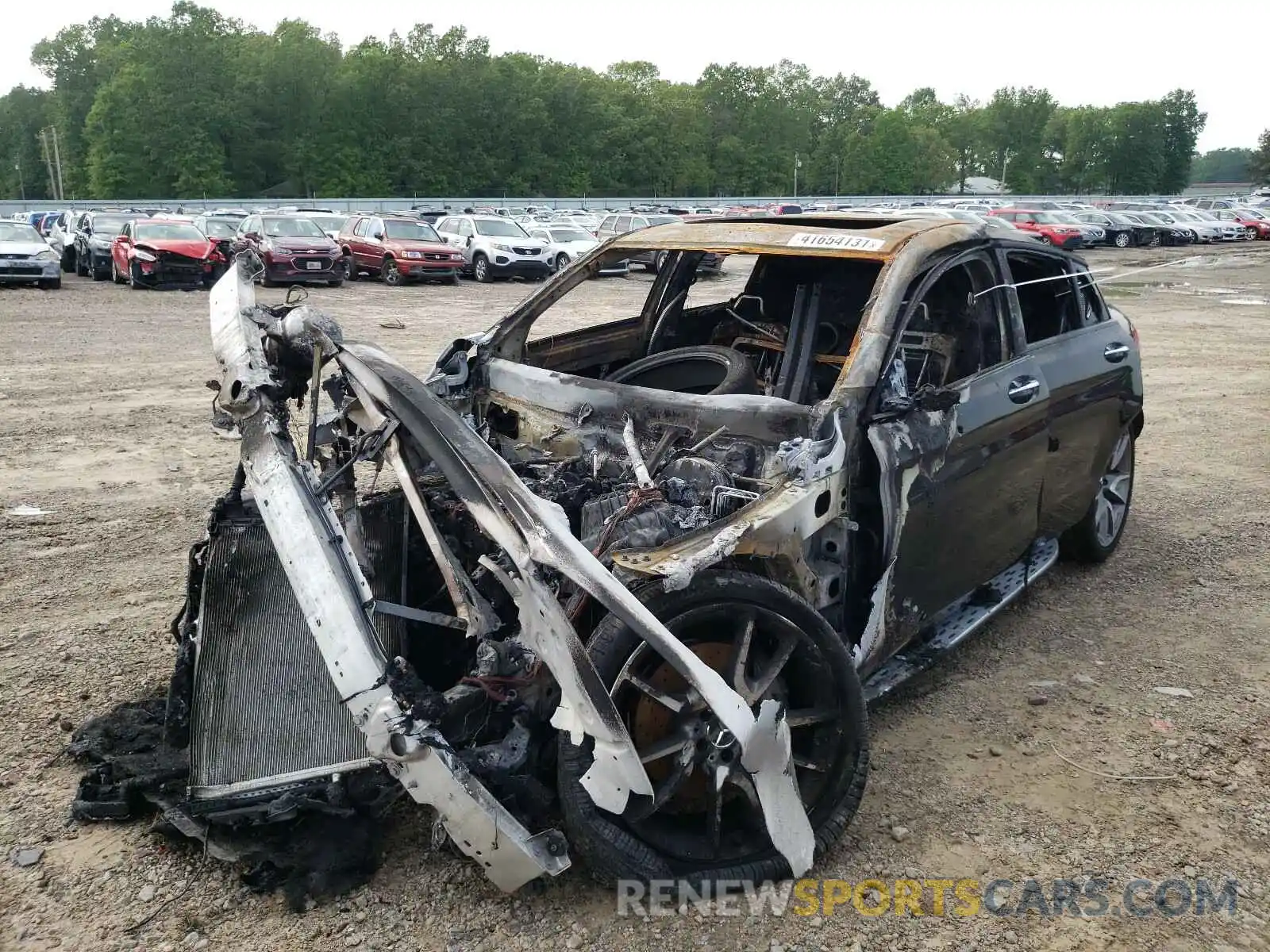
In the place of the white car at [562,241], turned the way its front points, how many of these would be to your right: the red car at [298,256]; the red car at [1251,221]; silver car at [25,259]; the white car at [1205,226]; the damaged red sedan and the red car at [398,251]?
4

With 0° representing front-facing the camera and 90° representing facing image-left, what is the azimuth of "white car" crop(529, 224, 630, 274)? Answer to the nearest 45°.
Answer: approximately 315°

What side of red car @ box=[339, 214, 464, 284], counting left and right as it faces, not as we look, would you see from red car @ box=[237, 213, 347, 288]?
right

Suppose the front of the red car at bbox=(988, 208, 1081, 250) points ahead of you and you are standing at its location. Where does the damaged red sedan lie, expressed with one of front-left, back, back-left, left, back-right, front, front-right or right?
right

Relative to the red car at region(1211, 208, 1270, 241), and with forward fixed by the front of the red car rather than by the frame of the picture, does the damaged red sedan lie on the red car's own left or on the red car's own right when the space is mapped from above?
on the red car's own right

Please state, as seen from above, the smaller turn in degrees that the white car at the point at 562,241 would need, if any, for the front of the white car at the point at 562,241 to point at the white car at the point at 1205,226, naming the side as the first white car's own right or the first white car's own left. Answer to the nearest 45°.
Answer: approximately 90° to the first white car's own left

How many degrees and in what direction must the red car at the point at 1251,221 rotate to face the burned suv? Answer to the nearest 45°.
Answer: approximately 45° to its right

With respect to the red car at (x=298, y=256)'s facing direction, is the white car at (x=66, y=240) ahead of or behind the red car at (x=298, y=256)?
behind

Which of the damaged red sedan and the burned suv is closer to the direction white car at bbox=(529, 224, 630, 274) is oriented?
the burned suv

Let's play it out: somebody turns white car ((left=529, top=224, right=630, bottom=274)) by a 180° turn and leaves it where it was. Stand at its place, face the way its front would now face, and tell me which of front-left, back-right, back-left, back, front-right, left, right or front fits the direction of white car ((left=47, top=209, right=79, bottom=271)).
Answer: front-left

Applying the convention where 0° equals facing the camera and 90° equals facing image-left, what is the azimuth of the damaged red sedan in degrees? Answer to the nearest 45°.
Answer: approximately 315°

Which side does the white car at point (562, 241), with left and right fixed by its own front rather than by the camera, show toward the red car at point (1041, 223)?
left

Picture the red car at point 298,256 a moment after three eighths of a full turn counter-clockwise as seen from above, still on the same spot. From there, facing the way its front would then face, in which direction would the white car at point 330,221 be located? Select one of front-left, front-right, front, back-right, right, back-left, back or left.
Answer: front

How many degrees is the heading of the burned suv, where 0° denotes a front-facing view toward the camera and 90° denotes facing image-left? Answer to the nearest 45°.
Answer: approximately 45°
